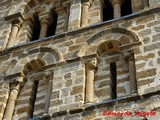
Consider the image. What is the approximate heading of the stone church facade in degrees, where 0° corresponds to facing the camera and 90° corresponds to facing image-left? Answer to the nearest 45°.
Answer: approximately 45°
